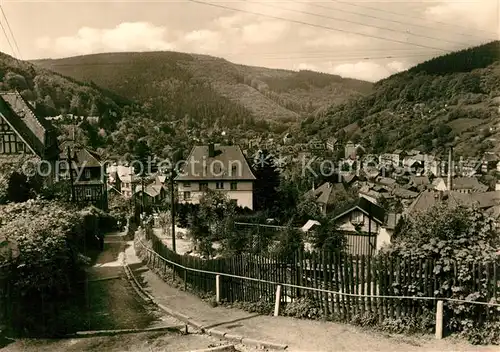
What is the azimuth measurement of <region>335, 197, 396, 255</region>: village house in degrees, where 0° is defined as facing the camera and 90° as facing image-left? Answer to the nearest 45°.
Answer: approximately 0°

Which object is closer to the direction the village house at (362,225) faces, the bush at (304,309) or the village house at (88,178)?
the bush

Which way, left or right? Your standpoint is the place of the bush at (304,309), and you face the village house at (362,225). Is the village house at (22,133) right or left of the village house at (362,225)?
left

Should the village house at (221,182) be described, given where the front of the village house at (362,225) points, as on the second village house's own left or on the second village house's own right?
on the second village house's own right

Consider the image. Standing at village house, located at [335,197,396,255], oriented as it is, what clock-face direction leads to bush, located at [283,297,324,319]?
The bush is roughly at 12 o'clock from the village house.

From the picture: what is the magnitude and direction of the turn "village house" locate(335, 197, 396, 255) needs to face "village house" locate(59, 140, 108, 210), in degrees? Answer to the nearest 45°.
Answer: approximately 90° to its right

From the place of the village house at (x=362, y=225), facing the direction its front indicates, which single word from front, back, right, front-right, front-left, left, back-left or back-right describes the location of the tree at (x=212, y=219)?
front-right

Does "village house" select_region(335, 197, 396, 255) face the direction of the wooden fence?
yes

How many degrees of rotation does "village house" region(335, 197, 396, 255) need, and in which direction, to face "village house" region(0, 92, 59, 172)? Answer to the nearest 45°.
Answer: approximately 90° to its right
